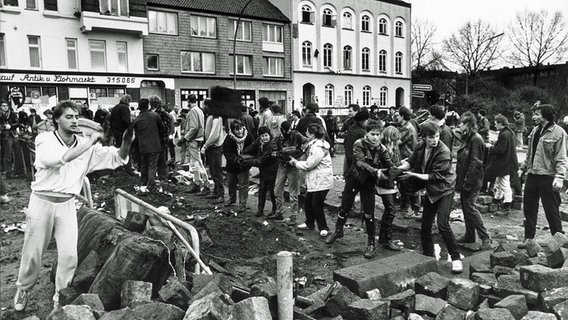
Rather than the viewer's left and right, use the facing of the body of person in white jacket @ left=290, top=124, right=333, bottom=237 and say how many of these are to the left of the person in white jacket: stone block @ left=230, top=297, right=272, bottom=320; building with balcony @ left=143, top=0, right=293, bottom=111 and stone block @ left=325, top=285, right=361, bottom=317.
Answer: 2

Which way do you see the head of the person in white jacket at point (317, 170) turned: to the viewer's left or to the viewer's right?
to the viewer's left

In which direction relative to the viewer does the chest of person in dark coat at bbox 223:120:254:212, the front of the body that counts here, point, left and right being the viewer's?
facing the viewer

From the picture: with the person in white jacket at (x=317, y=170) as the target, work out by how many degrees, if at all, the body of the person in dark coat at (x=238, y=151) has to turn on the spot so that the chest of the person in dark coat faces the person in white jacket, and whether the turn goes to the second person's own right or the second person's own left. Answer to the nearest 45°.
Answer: approximately 45° to the second person's own left

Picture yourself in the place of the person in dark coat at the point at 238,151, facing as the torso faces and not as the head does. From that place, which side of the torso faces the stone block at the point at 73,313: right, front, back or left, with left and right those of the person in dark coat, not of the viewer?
front

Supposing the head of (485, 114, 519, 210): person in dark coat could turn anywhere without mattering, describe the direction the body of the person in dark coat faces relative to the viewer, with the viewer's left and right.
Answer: facing to the left of the viewer

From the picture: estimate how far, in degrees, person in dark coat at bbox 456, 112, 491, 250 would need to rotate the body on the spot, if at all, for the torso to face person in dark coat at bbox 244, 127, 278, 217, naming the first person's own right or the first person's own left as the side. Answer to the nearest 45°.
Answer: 0° — they already face them

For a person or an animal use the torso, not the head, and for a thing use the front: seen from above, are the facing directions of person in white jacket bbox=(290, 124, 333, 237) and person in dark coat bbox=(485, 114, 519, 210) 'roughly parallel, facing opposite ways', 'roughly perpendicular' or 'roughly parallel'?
roughly parallel

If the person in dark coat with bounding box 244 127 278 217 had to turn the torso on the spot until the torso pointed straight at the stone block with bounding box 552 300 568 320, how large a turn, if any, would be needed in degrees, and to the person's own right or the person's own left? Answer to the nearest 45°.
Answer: approximately 90° to the person's own left

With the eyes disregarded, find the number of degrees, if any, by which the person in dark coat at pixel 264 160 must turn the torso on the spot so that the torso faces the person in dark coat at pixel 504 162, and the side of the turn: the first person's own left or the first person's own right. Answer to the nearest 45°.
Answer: approximately 135° to the first person's own left

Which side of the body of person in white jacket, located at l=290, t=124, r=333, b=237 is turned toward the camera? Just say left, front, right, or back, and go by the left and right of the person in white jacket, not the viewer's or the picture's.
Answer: left

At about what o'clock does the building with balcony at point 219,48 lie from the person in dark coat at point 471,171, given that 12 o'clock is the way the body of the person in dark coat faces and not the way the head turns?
The building with balcony is roughly at 2 o'clock from the person in dark coat.
